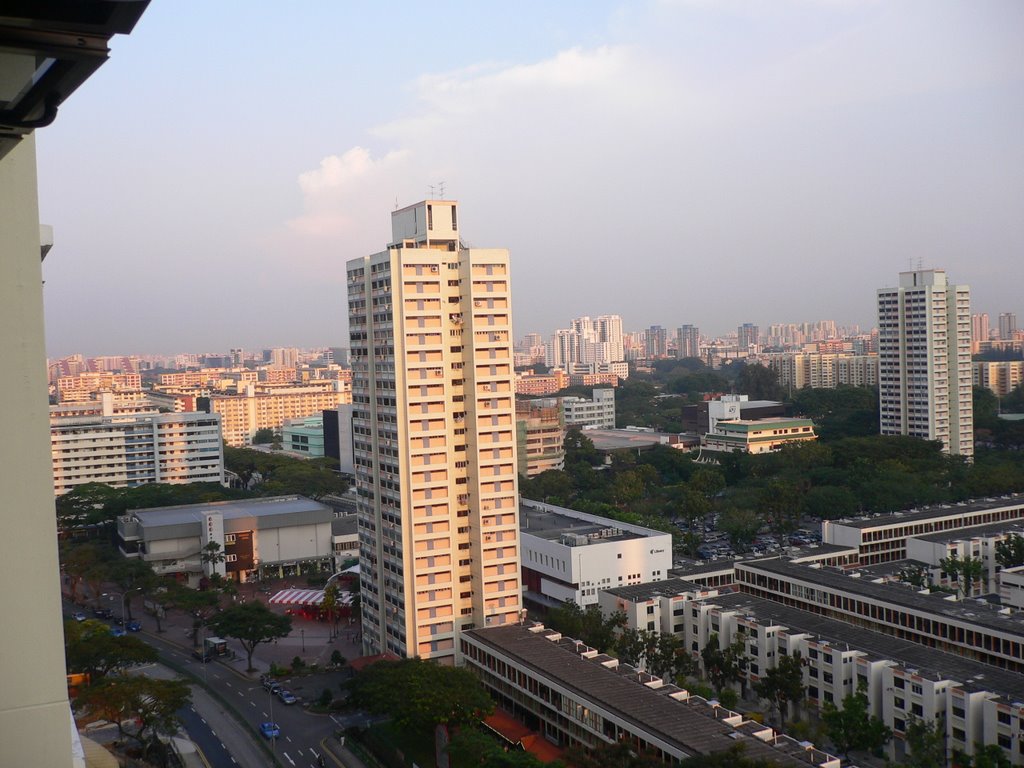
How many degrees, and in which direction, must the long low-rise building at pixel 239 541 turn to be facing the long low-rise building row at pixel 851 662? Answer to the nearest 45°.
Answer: approximately 45° to its left

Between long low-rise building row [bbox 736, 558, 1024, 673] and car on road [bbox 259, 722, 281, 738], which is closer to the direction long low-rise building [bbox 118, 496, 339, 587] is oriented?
the car on road

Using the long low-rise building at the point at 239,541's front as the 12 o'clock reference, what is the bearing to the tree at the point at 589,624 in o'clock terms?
The tree is roughly at 11 o'clock from the long low-rise building.

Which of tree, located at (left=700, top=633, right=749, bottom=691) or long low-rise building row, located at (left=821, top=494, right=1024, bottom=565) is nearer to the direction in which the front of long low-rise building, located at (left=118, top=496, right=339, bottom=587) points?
the tree

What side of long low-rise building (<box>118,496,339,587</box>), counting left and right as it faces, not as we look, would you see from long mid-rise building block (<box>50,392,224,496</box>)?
back

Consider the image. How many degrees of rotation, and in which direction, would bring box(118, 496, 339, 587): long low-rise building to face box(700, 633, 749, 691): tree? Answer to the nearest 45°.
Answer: approximately 45° to its left

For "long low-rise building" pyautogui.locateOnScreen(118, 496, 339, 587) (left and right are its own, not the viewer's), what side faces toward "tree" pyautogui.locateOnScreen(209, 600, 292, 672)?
front

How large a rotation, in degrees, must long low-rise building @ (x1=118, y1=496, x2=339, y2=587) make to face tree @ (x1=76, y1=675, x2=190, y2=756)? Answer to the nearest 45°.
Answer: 0° — it already faces it

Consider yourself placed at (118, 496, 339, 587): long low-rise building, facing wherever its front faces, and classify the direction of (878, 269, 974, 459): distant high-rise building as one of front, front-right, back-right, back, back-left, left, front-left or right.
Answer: left

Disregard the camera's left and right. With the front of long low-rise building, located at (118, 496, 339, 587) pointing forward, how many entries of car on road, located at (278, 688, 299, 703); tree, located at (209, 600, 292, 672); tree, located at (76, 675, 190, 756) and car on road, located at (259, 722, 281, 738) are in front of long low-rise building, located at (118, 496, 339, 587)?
4

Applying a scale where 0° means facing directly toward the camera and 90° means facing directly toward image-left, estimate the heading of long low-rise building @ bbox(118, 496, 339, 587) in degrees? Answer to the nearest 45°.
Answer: approximately 0°

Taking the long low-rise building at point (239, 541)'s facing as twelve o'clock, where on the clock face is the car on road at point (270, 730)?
The car on road is roughly at 12 o'clock from the long low-rise building.

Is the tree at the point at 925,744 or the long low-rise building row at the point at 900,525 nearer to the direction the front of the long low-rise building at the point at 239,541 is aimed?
the tree

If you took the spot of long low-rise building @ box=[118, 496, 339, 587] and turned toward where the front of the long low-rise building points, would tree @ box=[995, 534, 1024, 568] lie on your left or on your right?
on your left

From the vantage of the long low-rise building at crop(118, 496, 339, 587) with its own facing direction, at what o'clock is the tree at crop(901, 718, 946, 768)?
The tree is roughly at 11 o'clock from the long low-rise building.

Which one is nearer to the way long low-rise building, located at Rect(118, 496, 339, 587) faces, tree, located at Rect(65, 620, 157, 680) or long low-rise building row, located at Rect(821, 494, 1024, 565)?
the tree
